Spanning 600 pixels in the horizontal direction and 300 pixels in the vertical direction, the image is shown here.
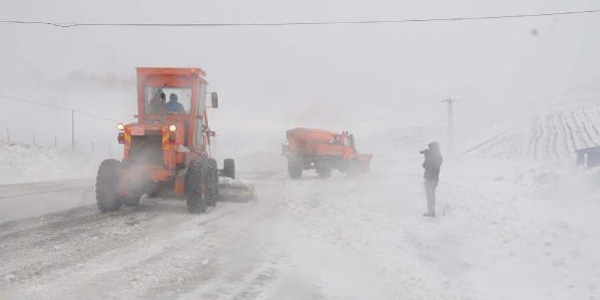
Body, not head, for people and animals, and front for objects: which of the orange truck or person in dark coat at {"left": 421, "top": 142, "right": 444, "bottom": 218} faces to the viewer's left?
the person in dark coat

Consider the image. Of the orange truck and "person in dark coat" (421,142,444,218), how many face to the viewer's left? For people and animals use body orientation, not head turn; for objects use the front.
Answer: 1

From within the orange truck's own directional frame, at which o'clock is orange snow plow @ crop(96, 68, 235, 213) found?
The orange snow plow is roughly at 5 o'clock from the orange truck.

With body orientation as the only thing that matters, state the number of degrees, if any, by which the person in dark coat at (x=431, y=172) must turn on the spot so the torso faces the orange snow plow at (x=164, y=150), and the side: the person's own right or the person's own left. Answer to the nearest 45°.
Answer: approximately 45° to the person's own left

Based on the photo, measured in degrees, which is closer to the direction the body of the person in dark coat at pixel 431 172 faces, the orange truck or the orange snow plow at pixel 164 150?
the orange snow plow

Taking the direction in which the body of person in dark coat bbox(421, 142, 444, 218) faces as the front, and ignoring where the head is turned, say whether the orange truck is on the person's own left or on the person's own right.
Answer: on the person's own right

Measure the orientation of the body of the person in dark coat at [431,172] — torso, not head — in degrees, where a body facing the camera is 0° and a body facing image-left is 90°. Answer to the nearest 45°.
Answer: approximately 90°
